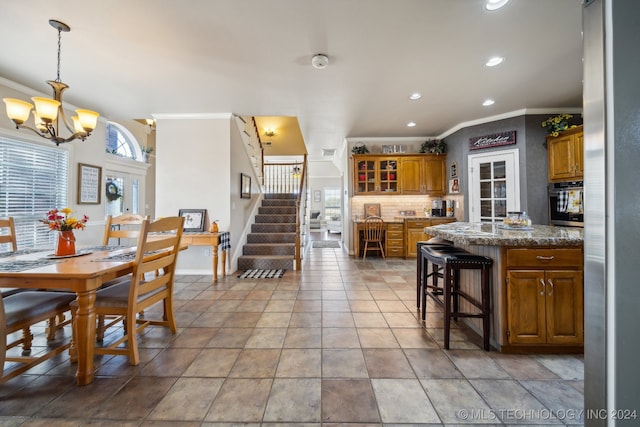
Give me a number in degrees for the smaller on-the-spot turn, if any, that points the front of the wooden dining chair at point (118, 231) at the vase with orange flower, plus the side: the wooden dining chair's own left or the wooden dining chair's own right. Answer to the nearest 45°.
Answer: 0° — it already faces it

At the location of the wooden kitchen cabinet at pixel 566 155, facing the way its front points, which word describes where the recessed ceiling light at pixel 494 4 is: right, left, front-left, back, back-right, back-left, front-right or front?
front-left

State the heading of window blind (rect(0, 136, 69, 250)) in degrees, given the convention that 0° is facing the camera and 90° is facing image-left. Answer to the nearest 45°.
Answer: approximately 315°

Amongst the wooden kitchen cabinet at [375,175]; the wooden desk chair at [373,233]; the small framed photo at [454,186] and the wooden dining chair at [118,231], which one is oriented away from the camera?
the wooden desk chair at [373,233]

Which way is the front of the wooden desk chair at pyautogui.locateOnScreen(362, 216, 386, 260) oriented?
away from the camera

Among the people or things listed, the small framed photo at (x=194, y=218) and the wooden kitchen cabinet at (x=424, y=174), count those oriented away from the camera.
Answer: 0

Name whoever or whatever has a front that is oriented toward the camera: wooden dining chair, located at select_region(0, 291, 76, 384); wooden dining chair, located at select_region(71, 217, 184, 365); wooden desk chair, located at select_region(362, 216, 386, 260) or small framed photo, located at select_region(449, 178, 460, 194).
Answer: the small framed photo

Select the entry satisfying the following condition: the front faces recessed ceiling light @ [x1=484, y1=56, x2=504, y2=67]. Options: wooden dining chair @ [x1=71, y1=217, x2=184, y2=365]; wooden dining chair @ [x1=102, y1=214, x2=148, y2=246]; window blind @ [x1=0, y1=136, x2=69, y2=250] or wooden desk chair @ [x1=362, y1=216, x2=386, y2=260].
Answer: the window blind

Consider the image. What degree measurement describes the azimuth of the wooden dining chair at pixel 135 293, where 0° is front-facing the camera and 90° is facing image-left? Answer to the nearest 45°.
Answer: approximately 135°

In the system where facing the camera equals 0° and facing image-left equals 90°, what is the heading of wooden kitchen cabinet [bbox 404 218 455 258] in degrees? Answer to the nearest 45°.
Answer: approximately 0°

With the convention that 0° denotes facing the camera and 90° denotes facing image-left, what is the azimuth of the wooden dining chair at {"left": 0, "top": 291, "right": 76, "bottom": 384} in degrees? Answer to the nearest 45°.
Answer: approximately 225°

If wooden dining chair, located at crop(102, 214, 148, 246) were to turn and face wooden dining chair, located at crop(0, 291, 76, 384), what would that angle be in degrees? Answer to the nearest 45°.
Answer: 0° — it already faces it

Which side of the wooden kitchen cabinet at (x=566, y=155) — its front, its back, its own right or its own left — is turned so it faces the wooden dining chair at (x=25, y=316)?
front
